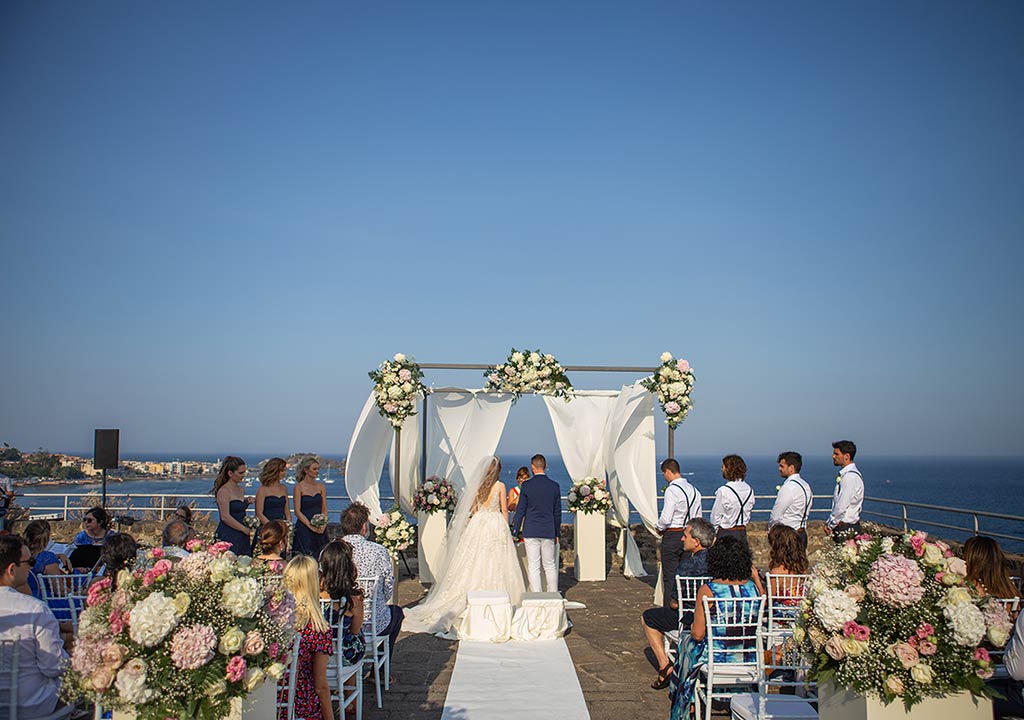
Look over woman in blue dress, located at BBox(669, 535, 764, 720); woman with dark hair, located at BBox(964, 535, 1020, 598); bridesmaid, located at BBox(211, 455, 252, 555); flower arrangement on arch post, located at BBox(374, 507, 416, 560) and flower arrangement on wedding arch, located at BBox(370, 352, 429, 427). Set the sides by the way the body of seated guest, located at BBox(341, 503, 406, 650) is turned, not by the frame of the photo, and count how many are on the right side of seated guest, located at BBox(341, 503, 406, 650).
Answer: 2

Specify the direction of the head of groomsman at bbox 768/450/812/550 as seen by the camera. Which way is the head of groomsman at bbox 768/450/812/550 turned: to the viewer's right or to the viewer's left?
to the viewer's left

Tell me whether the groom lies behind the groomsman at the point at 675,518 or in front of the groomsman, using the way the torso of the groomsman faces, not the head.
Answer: in front

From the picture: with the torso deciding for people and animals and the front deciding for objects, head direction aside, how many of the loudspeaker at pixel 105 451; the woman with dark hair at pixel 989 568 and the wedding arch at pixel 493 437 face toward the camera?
2

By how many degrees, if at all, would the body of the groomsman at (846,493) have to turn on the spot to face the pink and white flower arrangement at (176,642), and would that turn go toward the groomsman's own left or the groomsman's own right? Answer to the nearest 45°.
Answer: approximately 90° to the groomsman's own left

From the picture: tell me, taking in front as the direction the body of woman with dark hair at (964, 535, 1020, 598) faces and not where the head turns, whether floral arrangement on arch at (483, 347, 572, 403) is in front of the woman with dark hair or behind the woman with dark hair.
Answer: in front

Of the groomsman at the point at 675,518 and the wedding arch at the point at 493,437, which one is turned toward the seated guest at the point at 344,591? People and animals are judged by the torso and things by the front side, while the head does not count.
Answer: the wedding arch

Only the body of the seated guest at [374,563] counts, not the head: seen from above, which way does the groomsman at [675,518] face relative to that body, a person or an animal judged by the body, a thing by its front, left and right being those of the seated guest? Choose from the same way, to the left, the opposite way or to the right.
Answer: to the left

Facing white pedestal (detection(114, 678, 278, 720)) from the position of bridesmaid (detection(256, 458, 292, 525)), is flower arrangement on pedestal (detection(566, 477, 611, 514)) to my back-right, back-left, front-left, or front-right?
back-left

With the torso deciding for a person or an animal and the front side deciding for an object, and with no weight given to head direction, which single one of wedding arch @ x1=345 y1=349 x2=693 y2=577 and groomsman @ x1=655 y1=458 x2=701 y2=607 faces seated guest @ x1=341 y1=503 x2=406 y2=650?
the wedding arch

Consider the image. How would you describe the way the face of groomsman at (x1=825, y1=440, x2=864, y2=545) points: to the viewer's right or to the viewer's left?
to the viewer's left
